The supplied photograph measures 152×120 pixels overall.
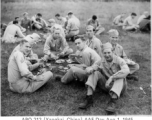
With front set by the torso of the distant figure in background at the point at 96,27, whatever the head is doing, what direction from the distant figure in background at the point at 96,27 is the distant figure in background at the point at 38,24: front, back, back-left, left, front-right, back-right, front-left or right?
front-right

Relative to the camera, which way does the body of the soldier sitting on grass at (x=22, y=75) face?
to the viewer's right

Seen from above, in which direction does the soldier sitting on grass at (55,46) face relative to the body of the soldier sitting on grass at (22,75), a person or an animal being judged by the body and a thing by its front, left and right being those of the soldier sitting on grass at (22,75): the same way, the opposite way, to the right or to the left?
to the right

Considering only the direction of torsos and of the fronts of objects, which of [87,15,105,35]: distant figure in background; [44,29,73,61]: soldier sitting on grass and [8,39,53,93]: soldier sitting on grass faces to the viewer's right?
[8,39,53,93]: soldier sitting on grass

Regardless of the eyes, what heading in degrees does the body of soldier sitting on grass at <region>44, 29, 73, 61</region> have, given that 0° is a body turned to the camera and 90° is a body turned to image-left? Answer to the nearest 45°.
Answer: approximately 0°

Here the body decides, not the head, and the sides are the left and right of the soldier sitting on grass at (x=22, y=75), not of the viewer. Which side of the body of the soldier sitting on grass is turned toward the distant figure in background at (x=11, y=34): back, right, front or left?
left
